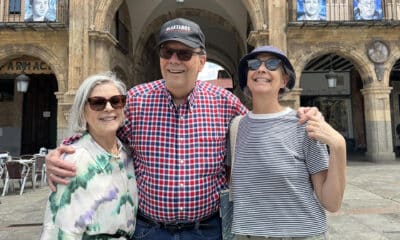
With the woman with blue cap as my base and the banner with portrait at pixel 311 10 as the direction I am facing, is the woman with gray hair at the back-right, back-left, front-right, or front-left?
back-left

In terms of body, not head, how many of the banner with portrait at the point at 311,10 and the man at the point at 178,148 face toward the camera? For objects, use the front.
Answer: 2

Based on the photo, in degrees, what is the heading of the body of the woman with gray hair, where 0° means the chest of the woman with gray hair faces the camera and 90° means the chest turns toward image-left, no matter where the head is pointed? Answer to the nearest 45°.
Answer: approximately 315°

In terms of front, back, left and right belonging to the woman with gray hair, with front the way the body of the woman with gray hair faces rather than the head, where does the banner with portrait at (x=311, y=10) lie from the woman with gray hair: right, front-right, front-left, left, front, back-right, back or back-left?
left

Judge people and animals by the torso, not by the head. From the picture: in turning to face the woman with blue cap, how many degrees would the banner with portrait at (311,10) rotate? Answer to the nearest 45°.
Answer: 0° — it already faces them

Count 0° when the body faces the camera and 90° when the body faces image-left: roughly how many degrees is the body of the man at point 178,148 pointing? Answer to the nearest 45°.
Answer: approximately 0°

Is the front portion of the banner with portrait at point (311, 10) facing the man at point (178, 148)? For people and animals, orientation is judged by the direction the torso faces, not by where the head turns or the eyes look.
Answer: yes
